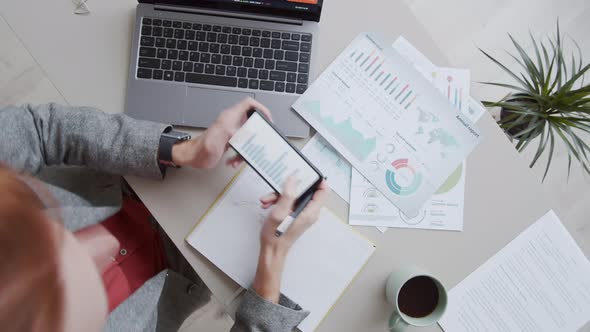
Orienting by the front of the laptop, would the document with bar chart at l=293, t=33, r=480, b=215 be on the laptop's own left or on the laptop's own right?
on the laptop's own left

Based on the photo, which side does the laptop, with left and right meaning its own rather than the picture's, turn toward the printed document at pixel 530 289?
left

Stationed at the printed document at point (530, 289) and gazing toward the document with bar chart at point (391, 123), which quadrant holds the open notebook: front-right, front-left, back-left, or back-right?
front-left

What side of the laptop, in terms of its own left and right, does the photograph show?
front

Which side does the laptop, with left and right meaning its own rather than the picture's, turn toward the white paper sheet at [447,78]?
left

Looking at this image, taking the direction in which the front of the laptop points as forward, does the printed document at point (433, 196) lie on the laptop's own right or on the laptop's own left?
on the laptop's own left
